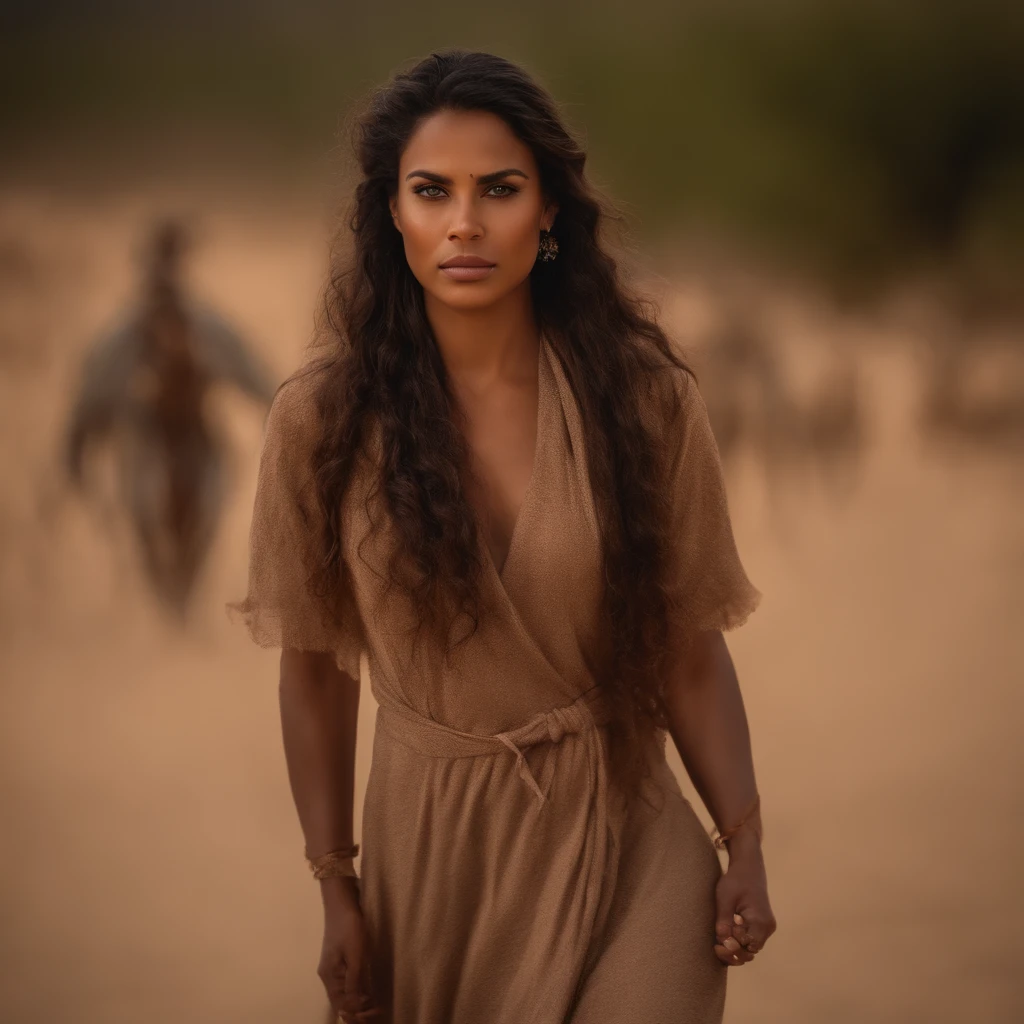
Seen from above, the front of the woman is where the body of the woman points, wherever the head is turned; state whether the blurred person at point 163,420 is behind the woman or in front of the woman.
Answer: behind

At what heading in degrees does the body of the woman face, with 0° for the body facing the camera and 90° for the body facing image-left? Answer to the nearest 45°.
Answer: approximately 0°

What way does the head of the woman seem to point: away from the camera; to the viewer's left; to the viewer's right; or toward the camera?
toward the camera
